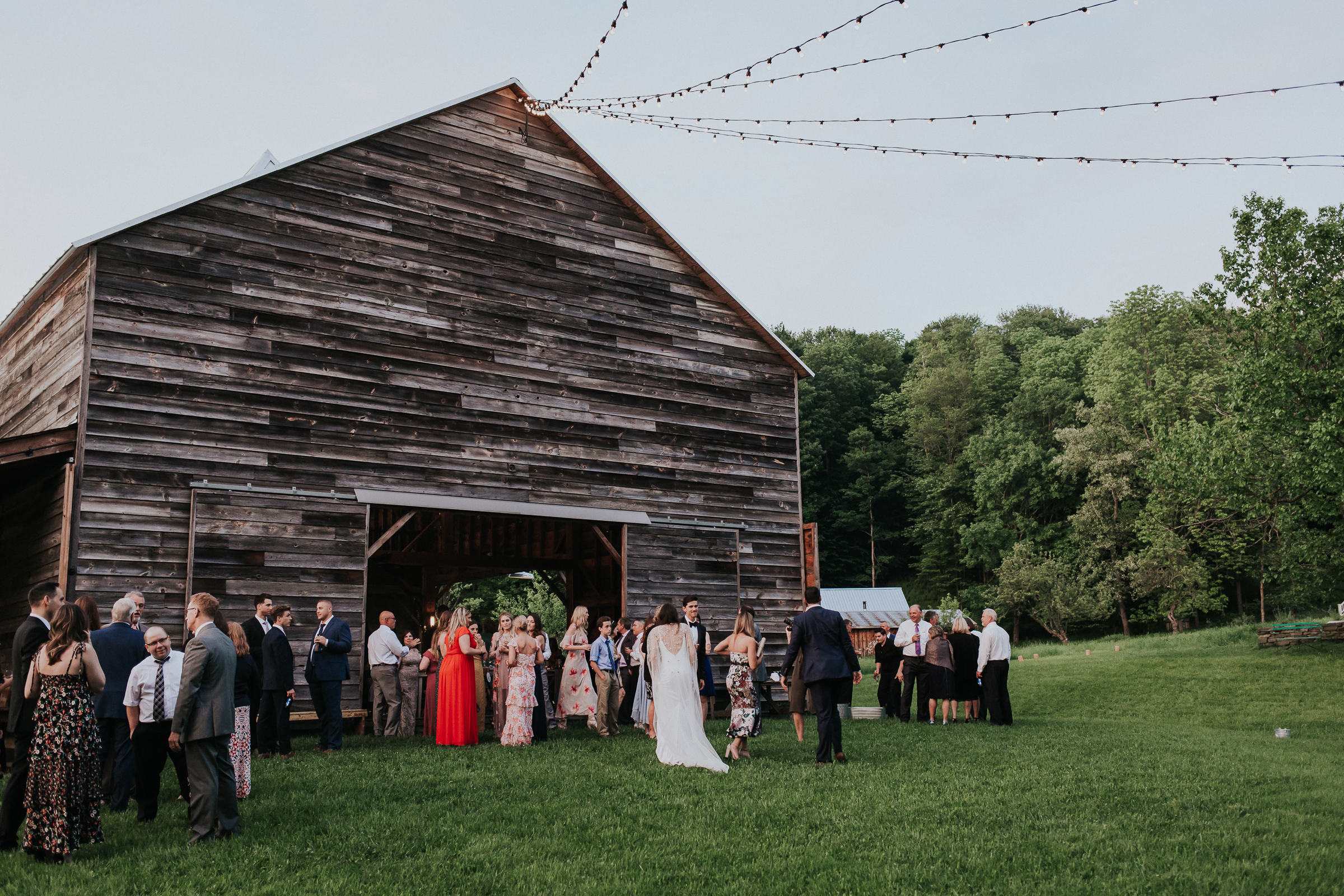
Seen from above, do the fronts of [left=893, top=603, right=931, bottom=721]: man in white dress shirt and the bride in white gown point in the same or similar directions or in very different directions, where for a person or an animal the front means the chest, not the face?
very different directions

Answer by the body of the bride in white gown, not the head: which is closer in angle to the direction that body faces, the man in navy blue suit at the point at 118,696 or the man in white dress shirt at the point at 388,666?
the man in white dress shirt

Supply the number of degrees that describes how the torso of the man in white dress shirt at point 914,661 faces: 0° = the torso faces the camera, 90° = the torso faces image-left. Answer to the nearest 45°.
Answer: approximately 0°

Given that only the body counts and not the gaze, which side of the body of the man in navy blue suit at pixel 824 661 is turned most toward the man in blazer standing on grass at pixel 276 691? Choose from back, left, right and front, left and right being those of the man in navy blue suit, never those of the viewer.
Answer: left

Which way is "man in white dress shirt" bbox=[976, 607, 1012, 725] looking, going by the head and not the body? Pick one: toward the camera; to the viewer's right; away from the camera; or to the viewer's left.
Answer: to the viewer's left

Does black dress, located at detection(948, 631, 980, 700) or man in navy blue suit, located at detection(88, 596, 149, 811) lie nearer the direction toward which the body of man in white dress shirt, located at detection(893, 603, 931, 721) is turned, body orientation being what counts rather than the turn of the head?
the man in navy blue suit

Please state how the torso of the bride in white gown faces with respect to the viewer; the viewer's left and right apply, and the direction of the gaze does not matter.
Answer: facing away from the viewer

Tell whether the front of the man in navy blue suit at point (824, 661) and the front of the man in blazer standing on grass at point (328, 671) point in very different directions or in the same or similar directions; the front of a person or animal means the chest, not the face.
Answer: very different directions

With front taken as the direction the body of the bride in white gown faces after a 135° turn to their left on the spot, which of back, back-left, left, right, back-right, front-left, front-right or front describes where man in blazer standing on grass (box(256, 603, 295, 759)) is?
front-right

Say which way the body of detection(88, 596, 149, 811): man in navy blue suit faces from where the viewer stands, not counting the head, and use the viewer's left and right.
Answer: facing away from the viewer

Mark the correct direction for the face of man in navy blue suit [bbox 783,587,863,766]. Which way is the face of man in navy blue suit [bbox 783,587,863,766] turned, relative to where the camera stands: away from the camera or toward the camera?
away from the camera

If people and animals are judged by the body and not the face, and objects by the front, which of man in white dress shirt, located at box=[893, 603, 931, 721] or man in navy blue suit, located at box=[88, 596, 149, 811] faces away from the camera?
the man in navy blue suit

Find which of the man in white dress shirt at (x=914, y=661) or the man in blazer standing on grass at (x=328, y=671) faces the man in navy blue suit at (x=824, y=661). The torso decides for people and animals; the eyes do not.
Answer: the man in white dress shirt

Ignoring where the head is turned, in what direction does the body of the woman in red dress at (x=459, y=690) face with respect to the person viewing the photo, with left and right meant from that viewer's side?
facing away from the viewer and to the right of the viewer

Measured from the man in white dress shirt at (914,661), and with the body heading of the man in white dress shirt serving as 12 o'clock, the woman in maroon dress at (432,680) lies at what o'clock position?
The woman in maroon dress is roughly at 2 o'clock from the man in white dress shirt.

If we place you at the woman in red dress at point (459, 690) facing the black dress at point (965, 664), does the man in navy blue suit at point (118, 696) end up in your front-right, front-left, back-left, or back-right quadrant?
back-right

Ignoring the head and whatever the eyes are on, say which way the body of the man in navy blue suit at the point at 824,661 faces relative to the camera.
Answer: away from the camera
